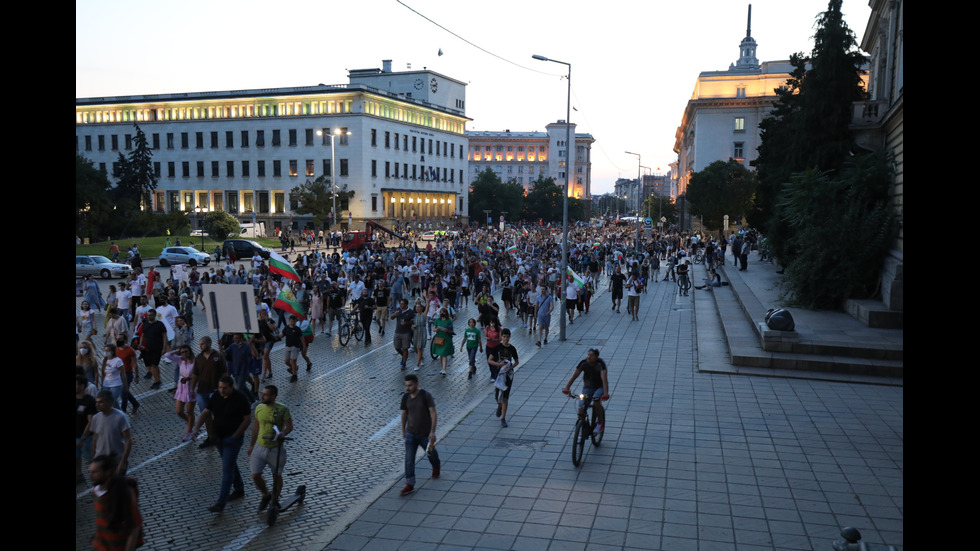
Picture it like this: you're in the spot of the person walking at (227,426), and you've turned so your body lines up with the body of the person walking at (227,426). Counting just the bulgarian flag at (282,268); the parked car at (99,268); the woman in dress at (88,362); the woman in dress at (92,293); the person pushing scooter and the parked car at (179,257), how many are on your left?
1

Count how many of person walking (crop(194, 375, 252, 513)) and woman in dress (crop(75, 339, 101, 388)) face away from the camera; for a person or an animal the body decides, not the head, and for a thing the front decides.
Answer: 0

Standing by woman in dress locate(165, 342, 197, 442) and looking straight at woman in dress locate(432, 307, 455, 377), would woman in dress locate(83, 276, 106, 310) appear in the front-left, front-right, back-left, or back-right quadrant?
front-left

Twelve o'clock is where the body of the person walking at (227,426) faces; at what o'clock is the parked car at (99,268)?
The parked car is roughly at 4 o'clock from the person walking.

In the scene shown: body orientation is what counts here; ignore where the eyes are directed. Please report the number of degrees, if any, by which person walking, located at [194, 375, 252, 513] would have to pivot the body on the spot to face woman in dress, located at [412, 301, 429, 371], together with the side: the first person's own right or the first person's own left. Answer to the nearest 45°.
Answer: approximately 180°

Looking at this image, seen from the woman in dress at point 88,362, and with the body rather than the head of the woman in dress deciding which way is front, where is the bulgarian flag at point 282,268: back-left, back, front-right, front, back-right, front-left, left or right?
back

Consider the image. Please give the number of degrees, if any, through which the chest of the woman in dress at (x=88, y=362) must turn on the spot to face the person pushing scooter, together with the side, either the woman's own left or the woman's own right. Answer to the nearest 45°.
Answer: approximately 90° to the woman's own left

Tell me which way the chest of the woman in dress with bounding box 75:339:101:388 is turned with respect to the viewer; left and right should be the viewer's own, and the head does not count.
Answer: facing the viewer and to the left of the viewer

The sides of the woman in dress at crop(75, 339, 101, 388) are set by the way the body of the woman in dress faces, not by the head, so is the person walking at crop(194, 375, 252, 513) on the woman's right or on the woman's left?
on the woman's left

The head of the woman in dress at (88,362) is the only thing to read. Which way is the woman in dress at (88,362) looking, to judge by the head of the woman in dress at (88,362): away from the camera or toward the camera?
toward the camera

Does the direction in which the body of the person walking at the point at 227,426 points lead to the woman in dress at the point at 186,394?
no

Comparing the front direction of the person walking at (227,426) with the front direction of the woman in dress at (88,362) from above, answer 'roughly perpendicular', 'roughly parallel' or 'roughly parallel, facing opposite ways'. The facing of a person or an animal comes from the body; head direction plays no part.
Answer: roughly parallel

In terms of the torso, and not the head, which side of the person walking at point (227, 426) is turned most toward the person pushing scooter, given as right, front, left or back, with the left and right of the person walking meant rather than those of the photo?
left

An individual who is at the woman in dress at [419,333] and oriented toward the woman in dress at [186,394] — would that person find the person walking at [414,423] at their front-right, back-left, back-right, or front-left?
front-left

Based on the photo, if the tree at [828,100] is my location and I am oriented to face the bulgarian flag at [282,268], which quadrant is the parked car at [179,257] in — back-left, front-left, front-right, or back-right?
front-right

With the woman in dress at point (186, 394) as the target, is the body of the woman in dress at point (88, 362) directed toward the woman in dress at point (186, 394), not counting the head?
no

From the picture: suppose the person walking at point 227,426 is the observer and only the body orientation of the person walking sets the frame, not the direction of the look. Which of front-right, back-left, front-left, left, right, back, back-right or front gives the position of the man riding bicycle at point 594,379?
back-left
